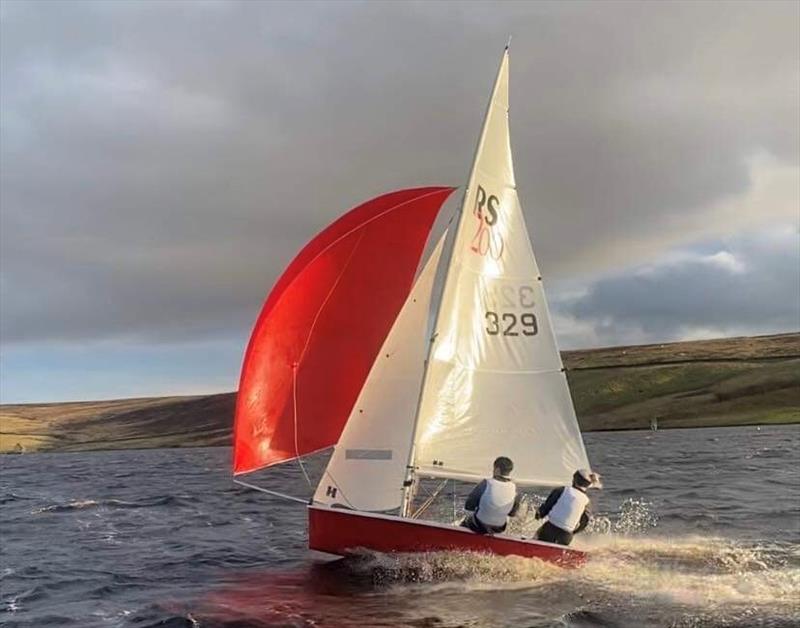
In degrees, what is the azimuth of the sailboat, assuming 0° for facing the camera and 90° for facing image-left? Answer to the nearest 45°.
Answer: approximately 90°
